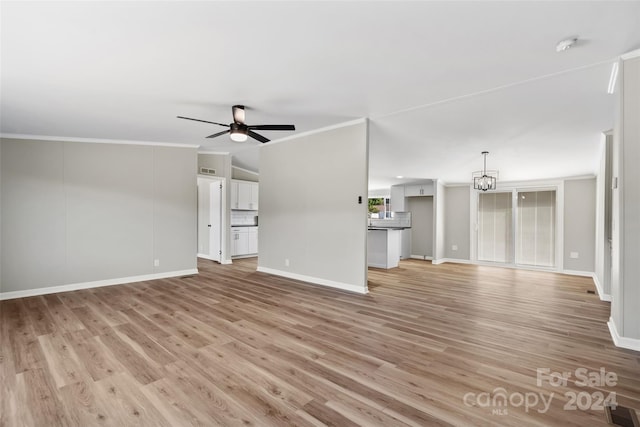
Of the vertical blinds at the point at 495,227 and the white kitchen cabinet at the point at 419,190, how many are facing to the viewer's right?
0

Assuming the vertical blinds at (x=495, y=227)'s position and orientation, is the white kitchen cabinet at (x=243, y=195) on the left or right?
on its right

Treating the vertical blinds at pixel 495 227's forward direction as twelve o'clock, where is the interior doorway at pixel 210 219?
The interior doorway is roughly at 2 o'clock from the vertical blinds.

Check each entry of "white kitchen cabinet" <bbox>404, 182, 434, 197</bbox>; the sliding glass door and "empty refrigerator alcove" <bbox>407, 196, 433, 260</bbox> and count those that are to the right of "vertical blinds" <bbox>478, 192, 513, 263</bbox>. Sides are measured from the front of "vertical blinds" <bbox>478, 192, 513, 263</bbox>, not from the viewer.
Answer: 2

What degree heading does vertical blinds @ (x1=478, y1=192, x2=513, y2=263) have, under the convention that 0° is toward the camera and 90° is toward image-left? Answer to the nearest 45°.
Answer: approximately 0°

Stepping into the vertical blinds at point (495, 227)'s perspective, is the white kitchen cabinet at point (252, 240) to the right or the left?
on its right

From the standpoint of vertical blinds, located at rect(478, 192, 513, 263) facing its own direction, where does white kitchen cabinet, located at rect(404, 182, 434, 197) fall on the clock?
The white kitchen cabinet is roughly at 3 o'clock from the vertical blinds.

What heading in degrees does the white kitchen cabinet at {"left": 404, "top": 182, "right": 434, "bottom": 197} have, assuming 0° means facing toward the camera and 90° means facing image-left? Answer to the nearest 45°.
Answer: approximately 45°

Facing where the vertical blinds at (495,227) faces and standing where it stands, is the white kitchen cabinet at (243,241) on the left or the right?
on its right

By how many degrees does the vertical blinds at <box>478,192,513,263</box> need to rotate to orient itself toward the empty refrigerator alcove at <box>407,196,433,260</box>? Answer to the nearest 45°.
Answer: approximately 90° to its right

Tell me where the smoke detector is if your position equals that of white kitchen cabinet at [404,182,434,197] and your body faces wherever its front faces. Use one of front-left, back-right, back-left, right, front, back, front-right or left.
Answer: front-left
